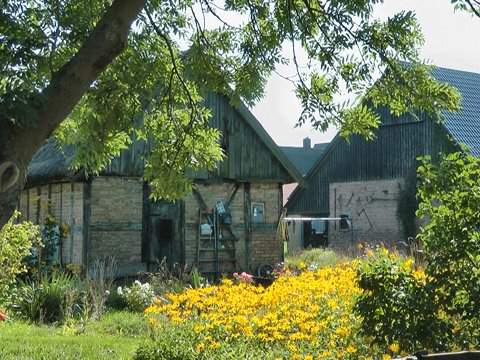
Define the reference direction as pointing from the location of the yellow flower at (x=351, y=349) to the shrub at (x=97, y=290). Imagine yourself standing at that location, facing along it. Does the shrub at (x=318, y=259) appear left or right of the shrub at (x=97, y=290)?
right

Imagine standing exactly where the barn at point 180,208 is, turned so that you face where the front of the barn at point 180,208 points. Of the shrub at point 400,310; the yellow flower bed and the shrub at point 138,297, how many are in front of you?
3

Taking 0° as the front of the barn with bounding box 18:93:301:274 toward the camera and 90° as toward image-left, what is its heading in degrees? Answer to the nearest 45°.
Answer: approximately 0°

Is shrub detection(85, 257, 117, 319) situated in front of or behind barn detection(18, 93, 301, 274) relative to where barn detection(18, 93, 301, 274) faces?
in front

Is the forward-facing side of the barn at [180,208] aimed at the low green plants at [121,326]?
yes

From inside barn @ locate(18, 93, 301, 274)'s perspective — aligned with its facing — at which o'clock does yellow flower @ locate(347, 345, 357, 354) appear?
The yellow flower is roughly at 12 o'clock from the barn.

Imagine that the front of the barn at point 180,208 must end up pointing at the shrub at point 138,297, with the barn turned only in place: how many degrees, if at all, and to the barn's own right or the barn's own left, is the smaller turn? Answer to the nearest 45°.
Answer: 0° — it already faces it

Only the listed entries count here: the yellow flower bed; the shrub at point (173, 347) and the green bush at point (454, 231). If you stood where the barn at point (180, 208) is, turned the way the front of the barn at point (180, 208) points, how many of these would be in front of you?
3

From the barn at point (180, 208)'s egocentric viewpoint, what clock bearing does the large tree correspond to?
The large tree is roughly at 12 o'clock from the barn.

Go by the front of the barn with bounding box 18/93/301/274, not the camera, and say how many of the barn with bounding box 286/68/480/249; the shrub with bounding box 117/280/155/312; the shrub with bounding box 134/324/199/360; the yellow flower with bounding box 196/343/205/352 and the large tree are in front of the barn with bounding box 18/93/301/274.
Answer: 4

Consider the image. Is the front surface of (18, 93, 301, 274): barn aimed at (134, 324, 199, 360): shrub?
yes

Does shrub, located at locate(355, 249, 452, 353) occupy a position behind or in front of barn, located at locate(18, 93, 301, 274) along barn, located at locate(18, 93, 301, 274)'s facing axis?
in front
